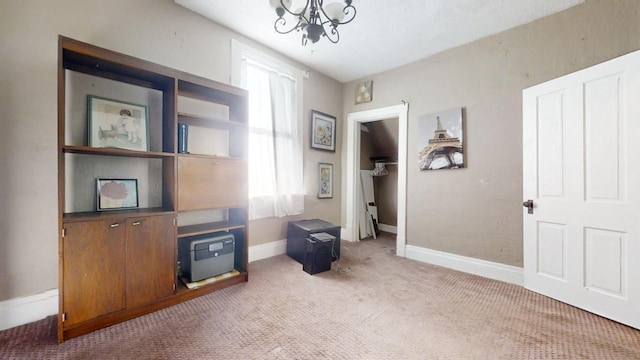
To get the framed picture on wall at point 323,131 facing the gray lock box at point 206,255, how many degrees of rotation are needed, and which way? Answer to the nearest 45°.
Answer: approximately 90° to its right

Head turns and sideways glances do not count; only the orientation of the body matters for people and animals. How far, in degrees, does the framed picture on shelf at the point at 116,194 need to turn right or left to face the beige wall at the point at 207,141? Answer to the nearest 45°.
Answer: approximately 90° to its left

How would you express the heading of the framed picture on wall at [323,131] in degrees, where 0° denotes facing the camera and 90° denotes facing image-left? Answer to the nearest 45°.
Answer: approximately 315°

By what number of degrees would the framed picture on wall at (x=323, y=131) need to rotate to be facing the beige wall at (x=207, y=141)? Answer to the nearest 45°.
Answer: approximately 90° to its right

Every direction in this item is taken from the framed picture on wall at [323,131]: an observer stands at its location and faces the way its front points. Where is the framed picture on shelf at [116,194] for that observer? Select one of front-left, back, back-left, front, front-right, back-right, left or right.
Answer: right

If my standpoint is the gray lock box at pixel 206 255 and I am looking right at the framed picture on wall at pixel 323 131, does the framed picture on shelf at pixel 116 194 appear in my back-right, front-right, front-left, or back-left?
back-left

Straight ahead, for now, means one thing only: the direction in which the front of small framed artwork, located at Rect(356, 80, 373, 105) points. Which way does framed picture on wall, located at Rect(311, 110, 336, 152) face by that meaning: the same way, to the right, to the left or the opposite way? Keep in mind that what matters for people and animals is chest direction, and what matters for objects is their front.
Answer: to the left

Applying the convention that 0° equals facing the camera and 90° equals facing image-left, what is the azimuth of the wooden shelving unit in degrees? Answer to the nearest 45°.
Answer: approximately 315°

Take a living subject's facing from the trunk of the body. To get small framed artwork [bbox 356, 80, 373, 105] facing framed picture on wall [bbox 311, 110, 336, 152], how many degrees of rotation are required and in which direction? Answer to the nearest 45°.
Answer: approximately 45° to its right
